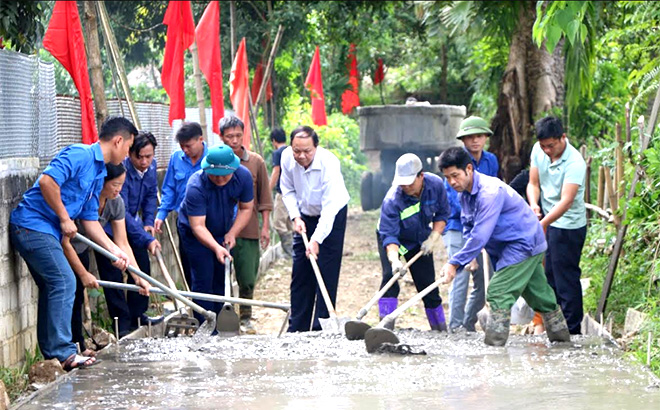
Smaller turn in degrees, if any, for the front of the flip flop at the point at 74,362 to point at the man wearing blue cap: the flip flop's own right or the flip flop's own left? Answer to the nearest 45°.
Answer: approximately 45° to the flip flop's own left

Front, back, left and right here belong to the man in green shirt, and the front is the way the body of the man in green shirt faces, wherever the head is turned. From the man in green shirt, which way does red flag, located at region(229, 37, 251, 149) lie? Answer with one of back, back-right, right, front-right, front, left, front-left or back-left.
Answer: right

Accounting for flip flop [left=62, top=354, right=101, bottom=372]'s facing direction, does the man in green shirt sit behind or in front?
in front

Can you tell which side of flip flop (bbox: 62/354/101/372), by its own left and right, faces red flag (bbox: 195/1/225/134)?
left

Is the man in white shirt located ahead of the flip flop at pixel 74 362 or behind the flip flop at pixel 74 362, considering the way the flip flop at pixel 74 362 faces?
ahead

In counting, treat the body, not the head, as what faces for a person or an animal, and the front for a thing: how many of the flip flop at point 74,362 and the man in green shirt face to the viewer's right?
1

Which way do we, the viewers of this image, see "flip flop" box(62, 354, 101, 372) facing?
facing to the right of the viewer

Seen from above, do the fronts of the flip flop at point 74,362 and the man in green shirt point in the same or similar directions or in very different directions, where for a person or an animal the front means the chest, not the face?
very different directions

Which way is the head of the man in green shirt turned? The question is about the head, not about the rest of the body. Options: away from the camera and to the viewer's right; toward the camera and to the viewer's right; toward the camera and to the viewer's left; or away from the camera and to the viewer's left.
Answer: toward the camera and to the viewer's left

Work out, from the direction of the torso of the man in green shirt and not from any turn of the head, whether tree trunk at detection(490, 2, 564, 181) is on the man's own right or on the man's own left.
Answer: on the man's own right
